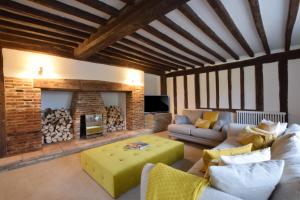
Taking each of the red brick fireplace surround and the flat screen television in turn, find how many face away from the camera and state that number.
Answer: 0

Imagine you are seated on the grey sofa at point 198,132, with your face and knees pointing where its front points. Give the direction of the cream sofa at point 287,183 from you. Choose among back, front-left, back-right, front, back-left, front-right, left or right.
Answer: front-left

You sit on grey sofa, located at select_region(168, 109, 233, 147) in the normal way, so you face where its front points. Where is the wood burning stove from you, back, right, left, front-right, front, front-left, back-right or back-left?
front-right

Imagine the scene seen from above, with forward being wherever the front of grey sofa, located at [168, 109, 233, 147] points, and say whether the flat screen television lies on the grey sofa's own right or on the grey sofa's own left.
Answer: on the grey sofa's own right

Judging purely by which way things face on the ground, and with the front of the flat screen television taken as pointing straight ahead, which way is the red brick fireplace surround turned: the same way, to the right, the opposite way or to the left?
the same way

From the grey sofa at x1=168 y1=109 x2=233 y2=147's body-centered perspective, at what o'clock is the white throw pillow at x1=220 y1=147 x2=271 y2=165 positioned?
The white throw pillow is roughly at 10 o'clock from the grey sofa.

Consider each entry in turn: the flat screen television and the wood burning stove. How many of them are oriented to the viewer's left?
0

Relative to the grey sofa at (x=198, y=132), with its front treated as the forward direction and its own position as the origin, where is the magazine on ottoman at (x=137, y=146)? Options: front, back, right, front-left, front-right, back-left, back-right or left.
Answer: front

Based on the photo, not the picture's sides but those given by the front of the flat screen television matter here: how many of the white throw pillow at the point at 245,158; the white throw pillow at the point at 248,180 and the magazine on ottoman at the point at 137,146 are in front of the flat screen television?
3

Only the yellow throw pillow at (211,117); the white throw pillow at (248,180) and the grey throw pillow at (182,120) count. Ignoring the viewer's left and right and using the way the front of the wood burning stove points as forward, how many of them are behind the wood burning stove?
0

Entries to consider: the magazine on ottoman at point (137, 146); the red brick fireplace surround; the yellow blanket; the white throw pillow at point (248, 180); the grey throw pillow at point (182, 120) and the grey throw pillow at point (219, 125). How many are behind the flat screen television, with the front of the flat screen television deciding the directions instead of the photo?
0

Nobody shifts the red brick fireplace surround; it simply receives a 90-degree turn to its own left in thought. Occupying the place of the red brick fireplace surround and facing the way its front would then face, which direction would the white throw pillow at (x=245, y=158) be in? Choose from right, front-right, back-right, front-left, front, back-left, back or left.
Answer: right

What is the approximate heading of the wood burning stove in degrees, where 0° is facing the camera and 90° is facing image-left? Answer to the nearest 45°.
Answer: approximately 315°

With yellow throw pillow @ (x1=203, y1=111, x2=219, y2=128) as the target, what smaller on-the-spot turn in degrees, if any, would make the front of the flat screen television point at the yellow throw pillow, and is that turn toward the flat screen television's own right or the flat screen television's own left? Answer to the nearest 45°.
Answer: approximately 45° to the flat screen television's own left

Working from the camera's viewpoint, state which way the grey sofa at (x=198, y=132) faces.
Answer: facing the viewer and to the left of the viewer

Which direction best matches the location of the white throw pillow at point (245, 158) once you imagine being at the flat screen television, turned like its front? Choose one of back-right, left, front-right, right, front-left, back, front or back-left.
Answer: front

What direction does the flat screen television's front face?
toward the camera

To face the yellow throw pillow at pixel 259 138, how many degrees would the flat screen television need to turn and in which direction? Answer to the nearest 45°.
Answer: approximately 45° to its left

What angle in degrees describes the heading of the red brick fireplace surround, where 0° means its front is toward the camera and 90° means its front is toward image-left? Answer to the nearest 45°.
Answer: approximately 315°
